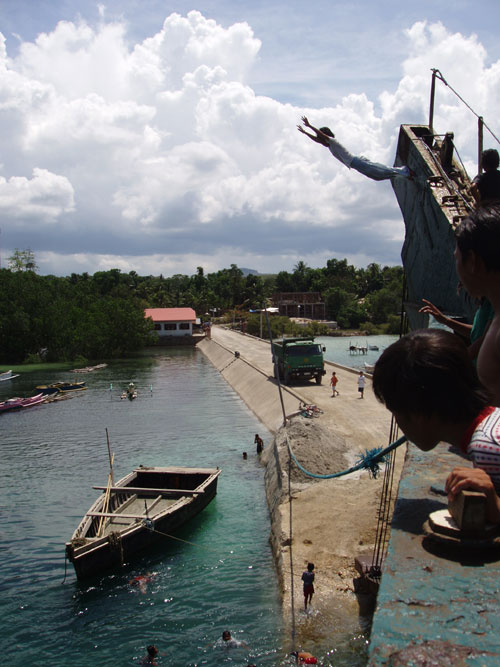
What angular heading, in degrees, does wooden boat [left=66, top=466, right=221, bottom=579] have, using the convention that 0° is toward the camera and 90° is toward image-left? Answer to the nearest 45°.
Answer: approximately 45°

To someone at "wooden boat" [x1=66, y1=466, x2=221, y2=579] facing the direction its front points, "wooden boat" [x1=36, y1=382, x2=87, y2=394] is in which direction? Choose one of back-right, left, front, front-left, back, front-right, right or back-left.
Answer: back-right

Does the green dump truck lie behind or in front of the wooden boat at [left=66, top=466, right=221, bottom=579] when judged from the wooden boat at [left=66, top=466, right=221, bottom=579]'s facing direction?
behind
